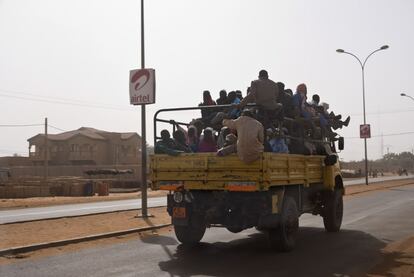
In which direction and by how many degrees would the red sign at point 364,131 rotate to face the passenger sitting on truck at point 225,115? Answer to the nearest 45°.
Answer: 0° — it already faces them

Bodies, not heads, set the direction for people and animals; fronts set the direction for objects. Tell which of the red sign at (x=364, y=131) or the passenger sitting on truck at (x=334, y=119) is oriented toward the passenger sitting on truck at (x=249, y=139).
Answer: the red sign

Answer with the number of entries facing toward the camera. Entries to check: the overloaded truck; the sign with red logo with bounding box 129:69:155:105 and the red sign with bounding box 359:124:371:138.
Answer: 2

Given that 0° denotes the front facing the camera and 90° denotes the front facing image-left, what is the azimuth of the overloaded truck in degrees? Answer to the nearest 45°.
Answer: approximately 225°

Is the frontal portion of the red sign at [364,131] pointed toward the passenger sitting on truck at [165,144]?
yes

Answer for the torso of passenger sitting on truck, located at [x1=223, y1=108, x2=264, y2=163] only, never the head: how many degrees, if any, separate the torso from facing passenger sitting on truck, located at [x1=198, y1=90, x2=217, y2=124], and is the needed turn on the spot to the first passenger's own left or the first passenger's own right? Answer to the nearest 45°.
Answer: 0° — they already face them

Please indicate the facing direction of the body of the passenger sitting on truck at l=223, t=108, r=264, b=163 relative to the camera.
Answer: away from the camera

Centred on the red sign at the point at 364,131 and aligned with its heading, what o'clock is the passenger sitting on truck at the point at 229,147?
The passenger sitting on truck is roughly at 12 o'clock from the red sign.

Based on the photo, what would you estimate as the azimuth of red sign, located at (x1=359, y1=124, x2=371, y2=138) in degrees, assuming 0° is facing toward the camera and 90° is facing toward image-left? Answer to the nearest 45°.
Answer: approximately 0°

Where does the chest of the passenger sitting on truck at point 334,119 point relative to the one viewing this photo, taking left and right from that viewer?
facing to the right of the viewer
